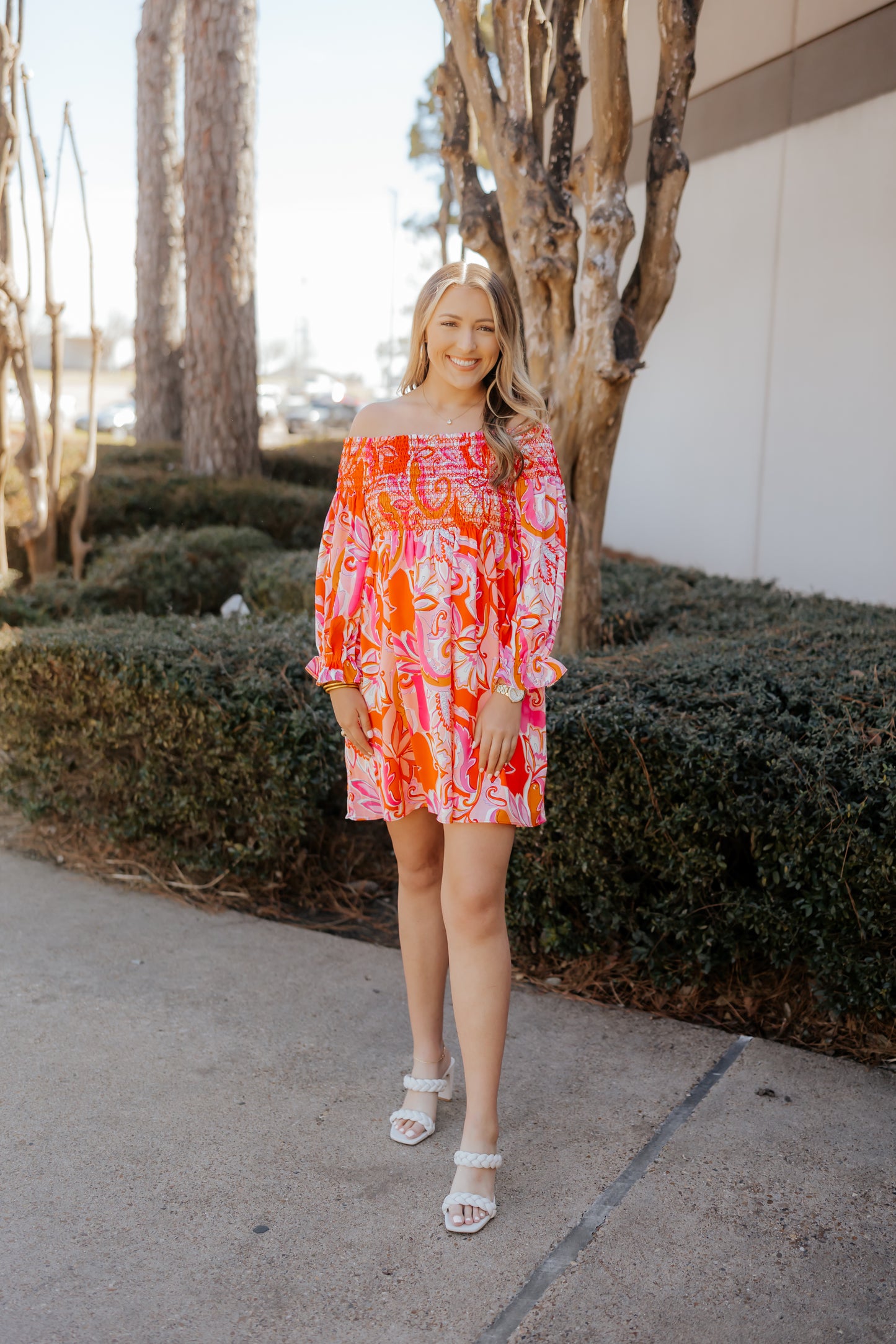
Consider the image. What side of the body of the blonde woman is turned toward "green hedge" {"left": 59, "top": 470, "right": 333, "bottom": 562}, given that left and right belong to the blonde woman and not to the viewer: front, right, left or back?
back

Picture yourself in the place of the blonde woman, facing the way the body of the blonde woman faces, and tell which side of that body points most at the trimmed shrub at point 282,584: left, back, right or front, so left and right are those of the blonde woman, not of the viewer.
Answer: back

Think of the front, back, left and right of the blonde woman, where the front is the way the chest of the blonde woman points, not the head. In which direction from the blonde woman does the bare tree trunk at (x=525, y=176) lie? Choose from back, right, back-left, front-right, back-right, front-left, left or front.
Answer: back

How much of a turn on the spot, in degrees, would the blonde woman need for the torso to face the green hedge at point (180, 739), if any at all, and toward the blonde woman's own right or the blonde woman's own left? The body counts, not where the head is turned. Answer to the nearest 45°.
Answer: approximately 135° to the blonde woman's own right

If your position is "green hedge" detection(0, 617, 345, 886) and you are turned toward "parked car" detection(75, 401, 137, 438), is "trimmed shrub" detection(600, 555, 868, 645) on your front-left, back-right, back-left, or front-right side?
front-right

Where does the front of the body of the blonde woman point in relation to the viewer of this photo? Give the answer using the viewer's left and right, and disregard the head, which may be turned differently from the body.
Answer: facing the viewer

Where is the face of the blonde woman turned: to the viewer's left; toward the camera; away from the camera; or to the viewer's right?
toward the camera

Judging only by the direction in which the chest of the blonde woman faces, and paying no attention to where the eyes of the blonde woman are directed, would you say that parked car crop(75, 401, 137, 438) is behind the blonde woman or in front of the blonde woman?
behind

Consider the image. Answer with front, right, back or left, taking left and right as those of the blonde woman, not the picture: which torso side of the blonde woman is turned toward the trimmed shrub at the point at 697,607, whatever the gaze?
back

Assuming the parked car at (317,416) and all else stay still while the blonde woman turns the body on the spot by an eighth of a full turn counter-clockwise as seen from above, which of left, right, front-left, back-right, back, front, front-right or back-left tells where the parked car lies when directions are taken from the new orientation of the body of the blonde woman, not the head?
back-left

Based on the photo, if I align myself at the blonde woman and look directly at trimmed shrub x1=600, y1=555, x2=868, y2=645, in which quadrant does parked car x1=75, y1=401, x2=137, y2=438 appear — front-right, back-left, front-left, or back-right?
front-left
